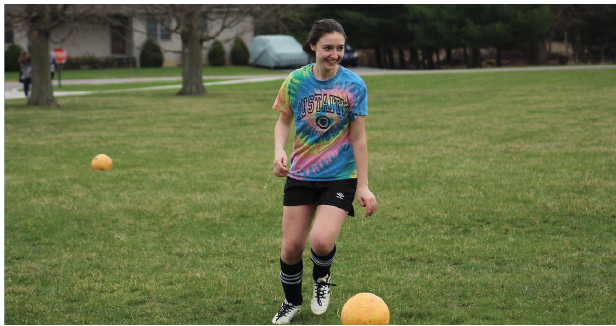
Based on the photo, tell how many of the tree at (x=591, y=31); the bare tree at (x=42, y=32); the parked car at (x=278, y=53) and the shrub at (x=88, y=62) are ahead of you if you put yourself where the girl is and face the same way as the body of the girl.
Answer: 0

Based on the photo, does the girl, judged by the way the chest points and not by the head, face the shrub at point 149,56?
no

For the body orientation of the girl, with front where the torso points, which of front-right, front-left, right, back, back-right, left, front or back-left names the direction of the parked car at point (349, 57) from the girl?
back

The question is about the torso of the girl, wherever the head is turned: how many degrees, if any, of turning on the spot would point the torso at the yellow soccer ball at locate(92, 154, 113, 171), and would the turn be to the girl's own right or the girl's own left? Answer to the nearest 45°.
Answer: approximately 135° to the girl's own right

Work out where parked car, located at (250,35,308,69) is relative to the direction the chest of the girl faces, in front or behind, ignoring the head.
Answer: behind

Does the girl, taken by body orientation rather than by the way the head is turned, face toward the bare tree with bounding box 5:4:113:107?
no

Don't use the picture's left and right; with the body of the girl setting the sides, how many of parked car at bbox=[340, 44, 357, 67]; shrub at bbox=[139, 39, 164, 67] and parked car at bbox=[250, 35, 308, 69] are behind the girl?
3

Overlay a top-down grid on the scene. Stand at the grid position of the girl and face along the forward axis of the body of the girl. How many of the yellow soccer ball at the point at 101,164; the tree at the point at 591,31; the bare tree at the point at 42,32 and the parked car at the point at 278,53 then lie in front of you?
0

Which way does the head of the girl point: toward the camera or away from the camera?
toward the camera

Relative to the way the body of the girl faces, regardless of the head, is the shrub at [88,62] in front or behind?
behind

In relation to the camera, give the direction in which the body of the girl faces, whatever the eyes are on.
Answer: toward the camera
